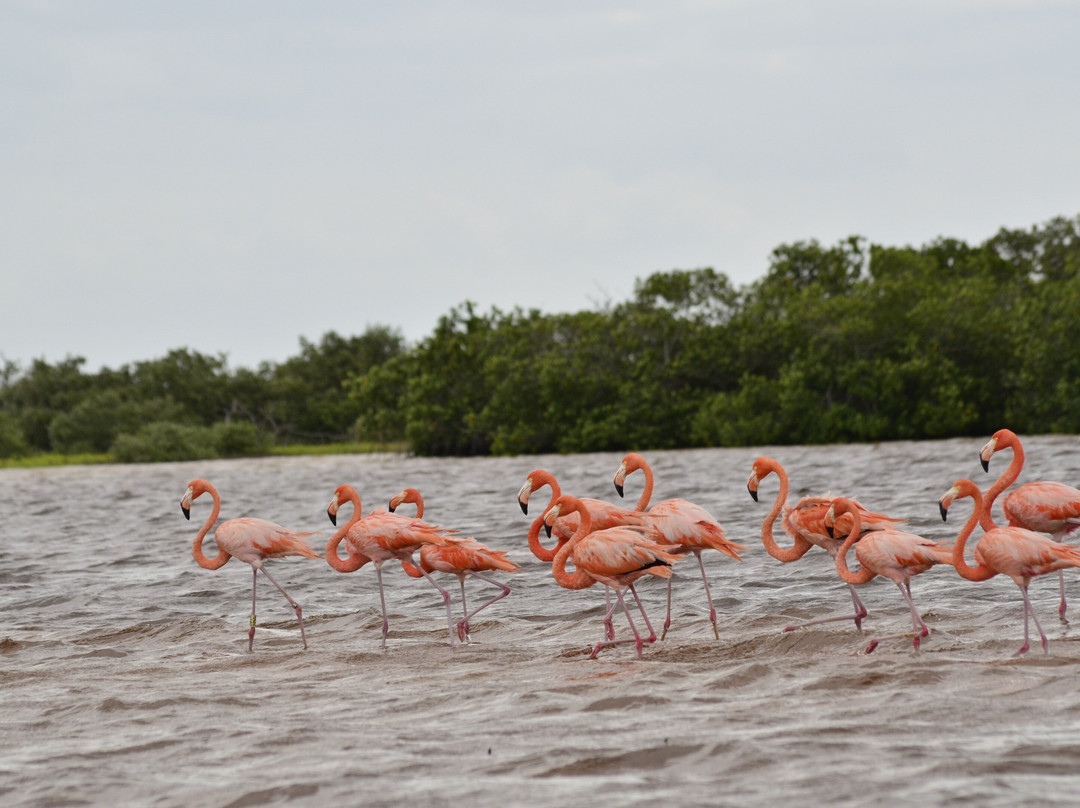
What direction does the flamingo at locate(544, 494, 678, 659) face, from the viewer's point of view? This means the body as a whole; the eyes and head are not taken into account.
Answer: to the viewer's left

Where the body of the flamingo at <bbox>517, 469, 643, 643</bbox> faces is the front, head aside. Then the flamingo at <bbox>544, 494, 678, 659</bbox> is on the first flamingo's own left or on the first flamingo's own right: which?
on the first flamingo's own left

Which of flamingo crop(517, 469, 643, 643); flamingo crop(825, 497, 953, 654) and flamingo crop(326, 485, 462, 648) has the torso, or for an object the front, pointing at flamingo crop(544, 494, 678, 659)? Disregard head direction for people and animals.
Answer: flamingo crop(825, 497, 953, 654)

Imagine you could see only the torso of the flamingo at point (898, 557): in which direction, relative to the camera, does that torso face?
to the viewer's left

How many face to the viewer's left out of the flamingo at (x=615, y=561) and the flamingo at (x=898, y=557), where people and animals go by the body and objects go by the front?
2

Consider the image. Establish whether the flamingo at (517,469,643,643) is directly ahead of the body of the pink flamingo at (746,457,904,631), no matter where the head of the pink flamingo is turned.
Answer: yes

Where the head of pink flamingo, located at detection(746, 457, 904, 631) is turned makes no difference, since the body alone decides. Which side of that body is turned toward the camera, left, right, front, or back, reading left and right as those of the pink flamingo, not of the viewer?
left

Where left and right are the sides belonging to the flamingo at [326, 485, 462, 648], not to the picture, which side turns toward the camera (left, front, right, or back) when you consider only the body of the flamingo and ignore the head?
left

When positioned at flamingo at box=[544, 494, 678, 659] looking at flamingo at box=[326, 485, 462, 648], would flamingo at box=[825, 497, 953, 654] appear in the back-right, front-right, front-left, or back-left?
back-right

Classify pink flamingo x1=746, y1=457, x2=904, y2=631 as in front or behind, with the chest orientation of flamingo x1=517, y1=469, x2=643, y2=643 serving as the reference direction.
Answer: behind

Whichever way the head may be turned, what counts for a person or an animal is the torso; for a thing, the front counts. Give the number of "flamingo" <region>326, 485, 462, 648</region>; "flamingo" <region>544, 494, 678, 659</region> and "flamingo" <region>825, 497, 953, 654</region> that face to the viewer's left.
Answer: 3

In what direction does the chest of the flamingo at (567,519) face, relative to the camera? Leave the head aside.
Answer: to the viewer's left

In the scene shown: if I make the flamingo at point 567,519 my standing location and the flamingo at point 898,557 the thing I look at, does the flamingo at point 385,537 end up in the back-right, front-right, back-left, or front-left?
back-right

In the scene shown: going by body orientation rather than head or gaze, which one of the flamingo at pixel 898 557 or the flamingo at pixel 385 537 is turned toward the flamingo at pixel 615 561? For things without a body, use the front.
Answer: the flamingo at pixel 898 557
